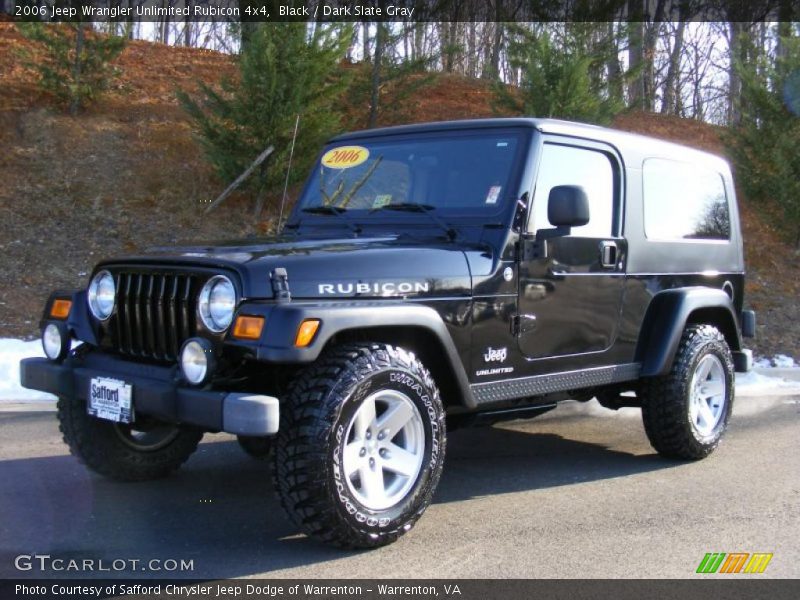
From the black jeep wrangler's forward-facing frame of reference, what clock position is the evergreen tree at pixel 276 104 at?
The evergreen tree is roughly at 4 o'clock from the black jeep wrangler.

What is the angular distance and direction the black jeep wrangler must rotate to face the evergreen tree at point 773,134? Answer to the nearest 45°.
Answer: approximately 180°

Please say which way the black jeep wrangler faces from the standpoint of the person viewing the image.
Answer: facing the viewer and to the left of the viewer

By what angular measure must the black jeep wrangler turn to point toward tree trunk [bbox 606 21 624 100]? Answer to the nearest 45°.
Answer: approximately 135° to its right

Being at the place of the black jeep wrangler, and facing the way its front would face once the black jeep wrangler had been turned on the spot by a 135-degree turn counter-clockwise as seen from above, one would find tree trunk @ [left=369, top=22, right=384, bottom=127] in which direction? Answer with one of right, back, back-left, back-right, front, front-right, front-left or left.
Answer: left

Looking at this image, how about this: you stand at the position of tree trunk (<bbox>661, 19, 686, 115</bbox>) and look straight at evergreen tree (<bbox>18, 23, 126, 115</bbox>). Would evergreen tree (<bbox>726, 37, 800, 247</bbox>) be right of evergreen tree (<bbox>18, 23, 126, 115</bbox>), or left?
left

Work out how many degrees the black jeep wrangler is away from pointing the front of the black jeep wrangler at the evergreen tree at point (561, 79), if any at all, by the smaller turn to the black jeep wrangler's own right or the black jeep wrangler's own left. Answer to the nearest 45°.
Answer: approximately 135° to the black jeep wrangler's own right

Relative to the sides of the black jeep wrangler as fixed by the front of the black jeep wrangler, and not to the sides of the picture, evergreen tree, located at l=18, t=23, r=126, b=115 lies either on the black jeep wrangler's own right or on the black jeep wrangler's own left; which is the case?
on the black jeep wrangler's own right

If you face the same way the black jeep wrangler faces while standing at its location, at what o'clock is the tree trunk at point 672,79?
The tree trunk is roughly at 5 o'clock from the black jeep wrangler.
